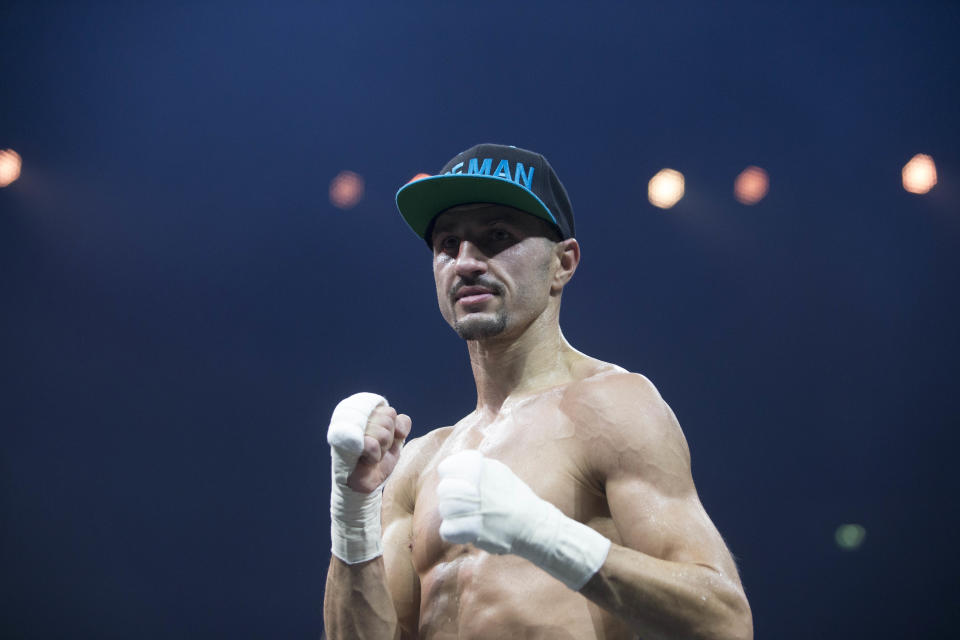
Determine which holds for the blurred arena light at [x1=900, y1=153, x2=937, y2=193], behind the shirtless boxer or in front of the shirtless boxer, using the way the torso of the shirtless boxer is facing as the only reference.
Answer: behind

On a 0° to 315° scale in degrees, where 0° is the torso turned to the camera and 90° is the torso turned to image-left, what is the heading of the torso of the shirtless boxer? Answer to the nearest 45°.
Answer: approximately 45°

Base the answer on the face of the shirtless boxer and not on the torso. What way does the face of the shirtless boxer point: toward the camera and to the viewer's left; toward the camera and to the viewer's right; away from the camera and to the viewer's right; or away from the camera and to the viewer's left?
toward the camera and to the viewer's left
